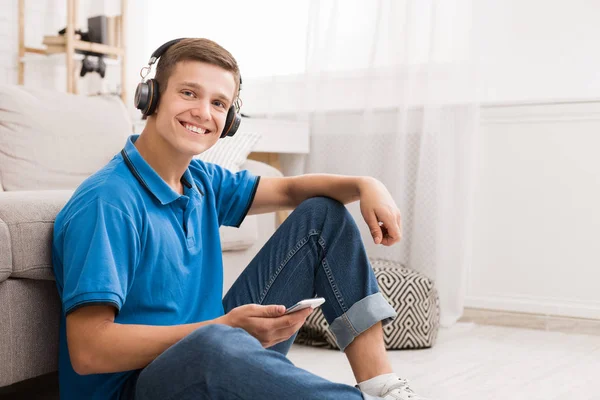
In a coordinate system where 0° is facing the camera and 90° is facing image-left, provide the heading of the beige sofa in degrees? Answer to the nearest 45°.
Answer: approximately 315°

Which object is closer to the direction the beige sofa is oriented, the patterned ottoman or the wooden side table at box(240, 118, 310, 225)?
the patterned ottoman

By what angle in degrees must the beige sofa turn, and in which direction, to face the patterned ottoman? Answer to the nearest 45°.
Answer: approximately 45° to its left

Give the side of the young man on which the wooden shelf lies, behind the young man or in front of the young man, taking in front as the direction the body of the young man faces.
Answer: behind

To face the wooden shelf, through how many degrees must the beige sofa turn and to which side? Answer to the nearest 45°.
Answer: approximately 135° to its left

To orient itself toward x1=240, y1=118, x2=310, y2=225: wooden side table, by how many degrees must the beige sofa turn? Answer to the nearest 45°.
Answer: approximately 90° to its left

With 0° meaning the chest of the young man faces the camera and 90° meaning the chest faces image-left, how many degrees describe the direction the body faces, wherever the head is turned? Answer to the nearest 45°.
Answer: approximately 315°

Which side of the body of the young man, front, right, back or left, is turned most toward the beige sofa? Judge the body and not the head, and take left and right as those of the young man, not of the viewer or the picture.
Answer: back

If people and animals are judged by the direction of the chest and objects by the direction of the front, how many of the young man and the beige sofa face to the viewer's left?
0

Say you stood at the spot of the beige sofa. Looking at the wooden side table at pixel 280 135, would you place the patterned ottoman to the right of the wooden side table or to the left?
right
